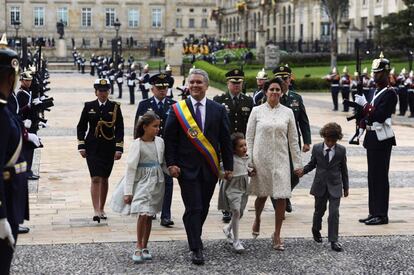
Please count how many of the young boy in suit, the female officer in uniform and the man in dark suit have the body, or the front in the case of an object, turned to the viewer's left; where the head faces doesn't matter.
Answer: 0

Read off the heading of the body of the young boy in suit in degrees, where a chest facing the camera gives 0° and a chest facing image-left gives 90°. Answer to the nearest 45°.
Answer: approximately 0°

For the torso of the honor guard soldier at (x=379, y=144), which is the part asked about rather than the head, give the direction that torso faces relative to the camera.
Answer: to the viewer's left

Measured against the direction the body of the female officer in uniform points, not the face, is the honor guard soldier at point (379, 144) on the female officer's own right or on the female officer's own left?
on the female officer's own left

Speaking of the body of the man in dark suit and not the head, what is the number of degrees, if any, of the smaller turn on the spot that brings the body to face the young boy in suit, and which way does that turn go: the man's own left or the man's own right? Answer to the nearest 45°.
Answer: approximately 135° to the man's own left

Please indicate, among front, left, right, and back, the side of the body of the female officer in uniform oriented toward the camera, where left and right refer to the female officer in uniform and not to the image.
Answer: front

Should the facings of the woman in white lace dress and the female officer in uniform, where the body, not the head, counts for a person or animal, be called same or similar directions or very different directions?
same or similar directions

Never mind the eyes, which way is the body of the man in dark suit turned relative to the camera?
toward the camera

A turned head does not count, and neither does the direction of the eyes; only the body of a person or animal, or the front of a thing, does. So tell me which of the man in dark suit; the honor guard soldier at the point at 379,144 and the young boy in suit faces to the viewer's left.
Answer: the honor guard soldier

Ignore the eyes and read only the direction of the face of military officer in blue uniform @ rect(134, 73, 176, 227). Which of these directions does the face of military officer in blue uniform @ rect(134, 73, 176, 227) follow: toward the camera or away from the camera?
toward the camera

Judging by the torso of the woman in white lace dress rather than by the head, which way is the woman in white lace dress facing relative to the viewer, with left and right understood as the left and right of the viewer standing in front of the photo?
facing the viewer

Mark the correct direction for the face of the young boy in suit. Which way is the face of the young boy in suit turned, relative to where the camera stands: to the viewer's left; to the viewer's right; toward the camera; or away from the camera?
toward the camera

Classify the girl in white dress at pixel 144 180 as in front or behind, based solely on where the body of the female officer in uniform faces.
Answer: in front

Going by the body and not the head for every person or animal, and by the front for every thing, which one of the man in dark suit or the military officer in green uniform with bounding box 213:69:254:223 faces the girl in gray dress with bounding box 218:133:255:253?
the military officer in green uniform
